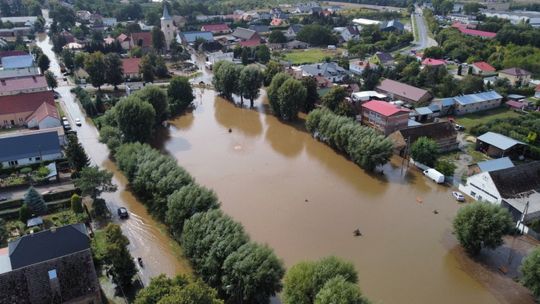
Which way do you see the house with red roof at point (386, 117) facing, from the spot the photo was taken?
facing the viewer and to the left of the viewer

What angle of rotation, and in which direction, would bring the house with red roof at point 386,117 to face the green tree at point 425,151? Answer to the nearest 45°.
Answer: approximately 90° to its left

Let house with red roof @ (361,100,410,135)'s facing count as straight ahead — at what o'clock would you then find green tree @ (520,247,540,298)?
The green tree is roughly at 10 o'clock from the house with red roof.

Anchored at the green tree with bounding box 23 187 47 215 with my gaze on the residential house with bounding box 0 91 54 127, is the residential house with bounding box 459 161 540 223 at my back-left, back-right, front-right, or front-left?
back-right

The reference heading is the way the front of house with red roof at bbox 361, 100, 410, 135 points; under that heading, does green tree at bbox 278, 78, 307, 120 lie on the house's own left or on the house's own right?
on the house's own right

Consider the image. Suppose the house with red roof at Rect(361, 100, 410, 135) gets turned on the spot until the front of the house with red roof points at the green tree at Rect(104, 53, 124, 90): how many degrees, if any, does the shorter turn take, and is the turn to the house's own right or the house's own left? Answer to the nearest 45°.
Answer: approximately 45° to the house's own right

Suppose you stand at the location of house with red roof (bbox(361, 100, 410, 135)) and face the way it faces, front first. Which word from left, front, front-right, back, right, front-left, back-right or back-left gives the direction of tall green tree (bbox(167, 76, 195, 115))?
front-right

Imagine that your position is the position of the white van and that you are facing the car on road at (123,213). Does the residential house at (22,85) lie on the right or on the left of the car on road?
right

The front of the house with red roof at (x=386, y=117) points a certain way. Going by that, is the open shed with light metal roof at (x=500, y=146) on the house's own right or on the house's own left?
on the house's own left
